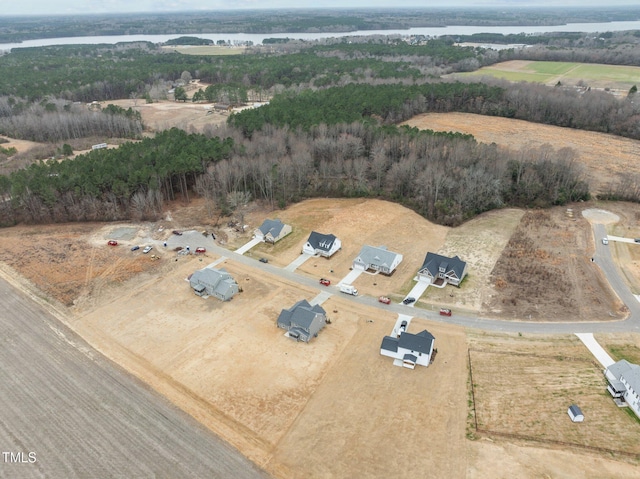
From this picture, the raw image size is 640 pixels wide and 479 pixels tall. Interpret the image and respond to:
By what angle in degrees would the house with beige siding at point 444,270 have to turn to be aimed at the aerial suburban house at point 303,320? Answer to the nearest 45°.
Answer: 0° — it already faces it

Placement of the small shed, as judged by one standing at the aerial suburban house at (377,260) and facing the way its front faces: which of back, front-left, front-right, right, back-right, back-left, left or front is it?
left

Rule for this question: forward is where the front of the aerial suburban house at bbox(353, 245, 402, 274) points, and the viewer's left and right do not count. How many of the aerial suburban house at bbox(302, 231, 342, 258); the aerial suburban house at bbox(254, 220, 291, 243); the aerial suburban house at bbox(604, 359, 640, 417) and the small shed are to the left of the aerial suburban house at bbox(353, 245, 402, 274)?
2

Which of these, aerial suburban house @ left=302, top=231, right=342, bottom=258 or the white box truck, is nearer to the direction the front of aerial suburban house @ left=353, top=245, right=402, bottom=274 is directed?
the white box truck

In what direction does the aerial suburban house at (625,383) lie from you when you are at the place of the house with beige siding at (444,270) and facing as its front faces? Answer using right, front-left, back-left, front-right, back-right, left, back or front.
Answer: left

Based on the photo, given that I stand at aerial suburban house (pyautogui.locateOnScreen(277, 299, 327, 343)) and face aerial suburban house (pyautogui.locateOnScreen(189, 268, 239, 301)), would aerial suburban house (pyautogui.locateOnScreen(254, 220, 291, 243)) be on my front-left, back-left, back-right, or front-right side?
front-right

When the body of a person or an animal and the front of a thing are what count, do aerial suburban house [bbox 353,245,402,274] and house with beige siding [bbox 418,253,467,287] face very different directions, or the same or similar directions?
same or similar directions

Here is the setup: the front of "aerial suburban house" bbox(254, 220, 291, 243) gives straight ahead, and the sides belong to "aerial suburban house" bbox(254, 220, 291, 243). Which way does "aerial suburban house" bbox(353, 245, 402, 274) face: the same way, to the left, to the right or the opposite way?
the same way

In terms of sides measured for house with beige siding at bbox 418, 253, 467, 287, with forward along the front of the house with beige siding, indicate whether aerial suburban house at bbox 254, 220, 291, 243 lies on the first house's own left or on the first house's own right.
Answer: on the first house's own right

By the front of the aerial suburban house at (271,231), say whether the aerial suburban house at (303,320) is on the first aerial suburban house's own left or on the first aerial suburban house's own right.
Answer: on the first aerial suburban house's own left

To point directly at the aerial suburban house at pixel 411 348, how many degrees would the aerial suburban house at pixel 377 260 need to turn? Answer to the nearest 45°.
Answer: approximately 45° to its left

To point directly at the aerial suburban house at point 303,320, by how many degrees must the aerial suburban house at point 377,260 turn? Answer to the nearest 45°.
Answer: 0° — it already faces it

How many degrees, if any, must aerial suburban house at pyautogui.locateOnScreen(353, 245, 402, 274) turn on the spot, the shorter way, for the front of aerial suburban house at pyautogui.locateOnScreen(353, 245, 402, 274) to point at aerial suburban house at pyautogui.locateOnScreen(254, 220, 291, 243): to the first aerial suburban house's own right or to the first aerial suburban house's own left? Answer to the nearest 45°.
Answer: approximately 45° to the first aerial suburban house's own right

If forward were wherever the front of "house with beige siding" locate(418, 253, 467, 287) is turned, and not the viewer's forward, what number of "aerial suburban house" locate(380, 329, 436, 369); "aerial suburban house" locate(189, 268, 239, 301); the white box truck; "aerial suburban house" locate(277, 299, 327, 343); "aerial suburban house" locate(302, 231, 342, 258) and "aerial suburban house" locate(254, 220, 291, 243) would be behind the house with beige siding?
0

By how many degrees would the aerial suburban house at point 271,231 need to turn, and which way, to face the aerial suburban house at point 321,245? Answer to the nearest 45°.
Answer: approximately 90° to its left

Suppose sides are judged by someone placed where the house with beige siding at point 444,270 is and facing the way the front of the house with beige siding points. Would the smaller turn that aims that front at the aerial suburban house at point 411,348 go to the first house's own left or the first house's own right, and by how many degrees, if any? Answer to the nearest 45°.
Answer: approximately 45° to the first house's own left

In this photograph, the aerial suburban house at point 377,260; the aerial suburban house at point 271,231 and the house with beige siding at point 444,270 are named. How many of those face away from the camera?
0

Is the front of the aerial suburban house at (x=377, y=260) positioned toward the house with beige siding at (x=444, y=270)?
no

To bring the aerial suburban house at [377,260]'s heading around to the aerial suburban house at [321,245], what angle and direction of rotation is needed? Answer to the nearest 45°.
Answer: approximately 45° to its right

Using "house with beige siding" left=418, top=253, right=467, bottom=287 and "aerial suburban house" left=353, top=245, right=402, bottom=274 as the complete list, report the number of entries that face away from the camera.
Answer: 0

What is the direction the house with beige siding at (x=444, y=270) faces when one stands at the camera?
facing the viewer and to the left of the viewer
